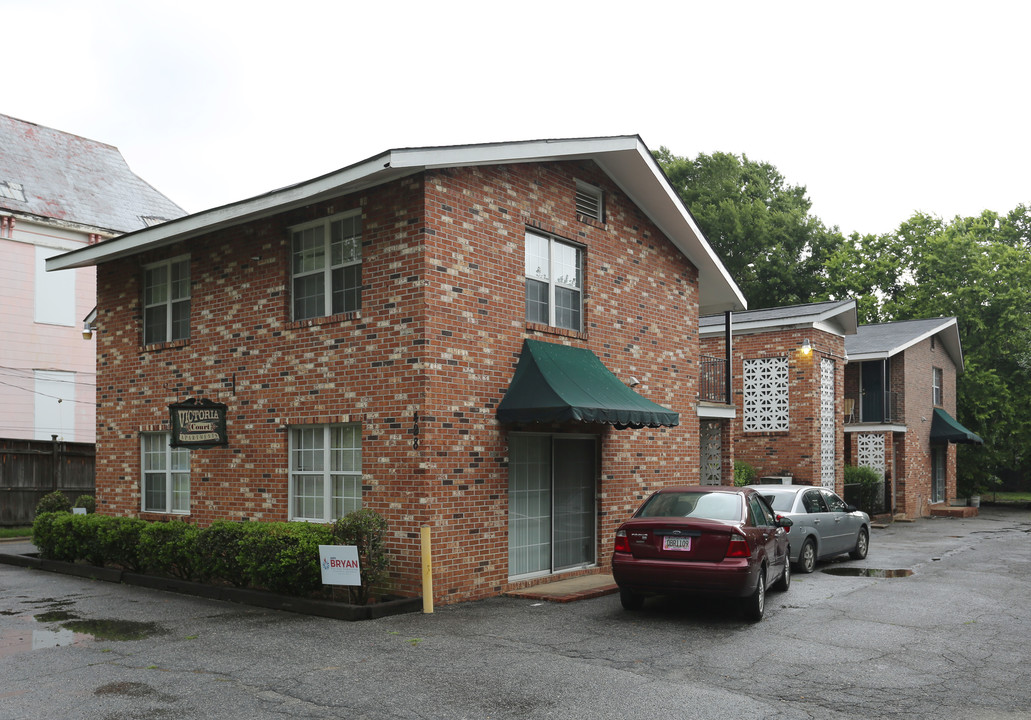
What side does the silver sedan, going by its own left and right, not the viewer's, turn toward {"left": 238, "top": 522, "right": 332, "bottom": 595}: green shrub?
back

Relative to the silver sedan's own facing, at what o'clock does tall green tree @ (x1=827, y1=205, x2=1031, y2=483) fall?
The tall green tree is roughly at 11 o'clock from the silver sedan.

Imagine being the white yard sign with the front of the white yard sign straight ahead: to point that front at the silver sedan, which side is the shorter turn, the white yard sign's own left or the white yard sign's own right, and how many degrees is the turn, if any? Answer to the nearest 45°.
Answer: approximately 135° to the white yard sign's own left

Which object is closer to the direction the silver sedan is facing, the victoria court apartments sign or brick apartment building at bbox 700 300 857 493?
the brick apartment building

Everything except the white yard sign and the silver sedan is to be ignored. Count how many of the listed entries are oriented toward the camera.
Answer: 1

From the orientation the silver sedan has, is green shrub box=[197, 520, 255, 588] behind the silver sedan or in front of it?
behind

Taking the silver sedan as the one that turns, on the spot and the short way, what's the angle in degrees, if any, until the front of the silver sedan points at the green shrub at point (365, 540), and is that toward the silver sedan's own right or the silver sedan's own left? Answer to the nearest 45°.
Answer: approximately 180°
